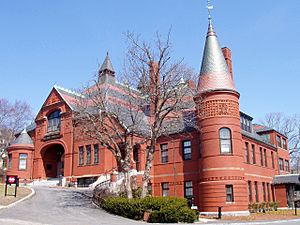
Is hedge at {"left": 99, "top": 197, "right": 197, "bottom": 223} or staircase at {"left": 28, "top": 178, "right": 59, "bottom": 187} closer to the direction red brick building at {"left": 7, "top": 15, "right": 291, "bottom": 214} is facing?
the hedge

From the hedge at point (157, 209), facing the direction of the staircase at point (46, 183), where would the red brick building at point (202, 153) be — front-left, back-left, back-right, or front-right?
front-right

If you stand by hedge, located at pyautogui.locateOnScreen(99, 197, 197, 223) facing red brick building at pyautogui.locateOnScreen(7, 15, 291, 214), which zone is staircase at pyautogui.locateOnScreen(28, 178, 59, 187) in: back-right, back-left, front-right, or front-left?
front-left

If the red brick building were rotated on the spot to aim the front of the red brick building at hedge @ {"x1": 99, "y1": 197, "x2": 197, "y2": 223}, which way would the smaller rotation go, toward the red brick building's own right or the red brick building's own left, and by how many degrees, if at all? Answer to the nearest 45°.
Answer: approximately 45° to the red brick building's own left
